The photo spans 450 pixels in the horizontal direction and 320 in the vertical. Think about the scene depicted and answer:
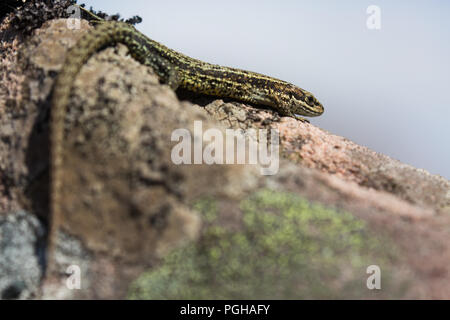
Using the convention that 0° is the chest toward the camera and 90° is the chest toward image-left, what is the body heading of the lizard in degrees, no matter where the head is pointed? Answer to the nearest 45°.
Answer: approximately 270°
